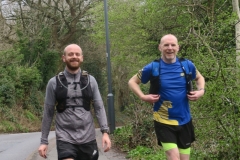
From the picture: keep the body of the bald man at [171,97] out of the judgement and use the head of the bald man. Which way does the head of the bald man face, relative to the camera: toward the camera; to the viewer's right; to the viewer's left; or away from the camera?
toward the camera

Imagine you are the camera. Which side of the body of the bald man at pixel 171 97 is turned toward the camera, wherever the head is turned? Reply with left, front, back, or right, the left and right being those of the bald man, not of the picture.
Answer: front
